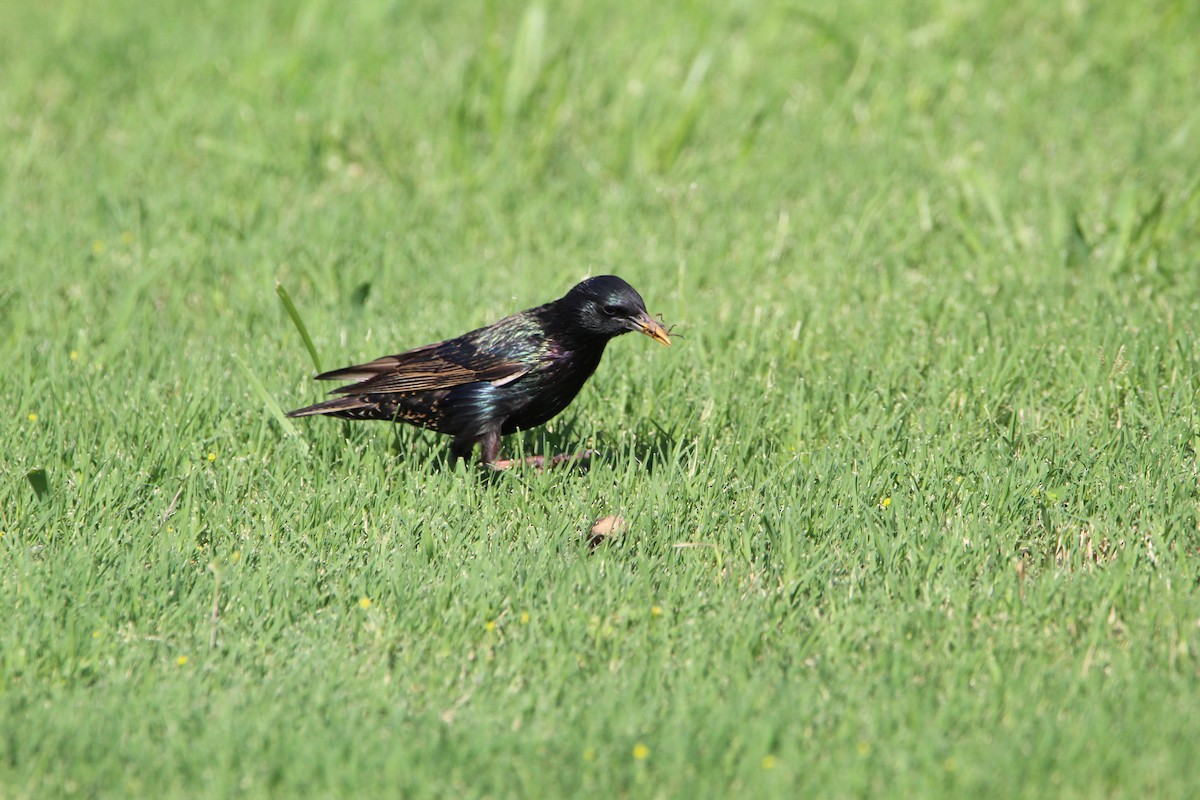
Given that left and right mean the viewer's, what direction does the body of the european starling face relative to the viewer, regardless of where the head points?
facing to the right of the viewer

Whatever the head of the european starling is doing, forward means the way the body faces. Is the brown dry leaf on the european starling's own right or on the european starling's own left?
on the european starling's own right
